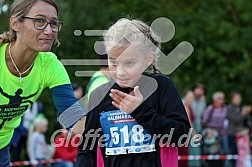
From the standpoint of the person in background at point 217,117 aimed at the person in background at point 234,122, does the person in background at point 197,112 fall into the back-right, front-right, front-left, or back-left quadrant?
back-left

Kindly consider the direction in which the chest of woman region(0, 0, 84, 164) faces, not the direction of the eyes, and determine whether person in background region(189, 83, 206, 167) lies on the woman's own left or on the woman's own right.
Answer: on the woman's own left

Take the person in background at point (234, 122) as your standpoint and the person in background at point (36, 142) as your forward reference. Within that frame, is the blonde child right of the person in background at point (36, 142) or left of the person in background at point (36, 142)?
left

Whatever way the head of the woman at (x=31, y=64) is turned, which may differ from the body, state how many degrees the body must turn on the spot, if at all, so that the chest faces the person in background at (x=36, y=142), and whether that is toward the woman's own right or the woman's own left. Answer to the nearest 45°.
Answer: approximately 135° to the woman's own left

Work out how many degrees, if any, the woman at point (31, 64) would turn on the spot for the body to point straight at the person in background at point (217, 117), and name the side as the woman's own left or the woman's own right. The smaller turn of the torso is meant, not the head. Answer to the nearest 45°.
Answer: approximately 90° to the woman's own left

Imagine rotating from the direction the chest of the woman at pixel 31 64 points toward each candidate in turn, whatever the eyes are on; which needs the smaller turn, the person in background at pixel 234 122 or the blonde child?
the blonde child

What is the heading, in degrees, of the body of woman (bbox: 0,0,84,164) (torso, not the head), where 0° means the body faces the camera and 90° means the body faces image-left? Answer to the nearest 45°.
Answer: approximately 315°
